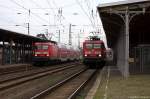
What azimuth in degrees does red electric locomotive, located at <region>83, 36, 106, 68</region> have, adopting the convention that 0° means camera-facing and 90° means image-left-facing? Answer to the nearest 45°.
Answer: approximately 0°
